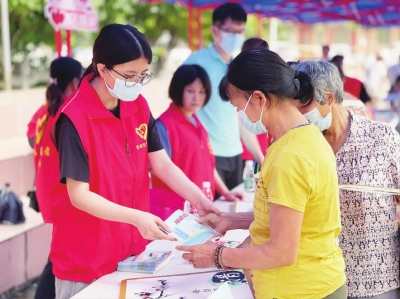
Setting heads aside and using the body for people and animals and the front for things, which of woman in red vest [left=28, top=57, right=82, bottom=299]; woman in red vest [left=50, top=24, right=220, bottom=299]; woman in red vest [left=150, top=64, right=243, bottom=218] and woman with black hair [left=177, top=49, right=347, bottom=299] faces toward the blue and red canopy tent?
woman in red vest [left=28, top=57, right=82, bottom=299]

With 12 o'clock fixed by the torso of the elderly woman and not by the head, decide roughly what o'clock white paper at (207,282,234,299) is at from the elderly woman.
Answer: The white paper is roughly at 10 o'clock from the elderly woman.

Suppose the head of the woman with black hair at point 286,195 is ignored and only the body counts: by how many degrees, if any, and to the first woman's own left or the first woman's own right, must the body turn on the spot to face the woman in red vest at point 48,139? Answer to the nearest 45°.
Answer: approximately 45° to the first woman's own right

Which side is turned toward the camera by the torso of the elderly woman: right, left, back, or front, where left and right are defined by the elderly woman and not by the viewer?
left

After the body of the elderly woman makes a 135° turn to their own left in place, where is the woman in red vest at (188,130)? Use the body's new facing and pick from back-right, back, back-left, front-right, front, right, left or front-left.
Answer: back

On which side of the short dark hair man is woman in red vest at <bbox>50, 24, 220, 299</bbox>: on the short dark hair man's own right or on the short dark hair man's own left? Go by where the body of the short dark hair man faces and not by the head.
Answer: on the short dark hair man's own right

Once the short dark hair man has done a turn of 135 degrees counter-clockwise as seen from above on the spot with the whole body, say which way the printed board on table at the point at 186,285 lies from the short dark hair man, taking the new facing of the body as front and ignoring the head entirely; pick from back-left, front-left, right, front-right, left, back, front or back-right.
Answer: back

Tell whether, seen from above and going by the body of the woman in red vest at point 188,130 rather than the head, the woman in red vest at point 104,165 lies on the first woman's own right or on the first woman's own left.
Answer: on the first woman's own right

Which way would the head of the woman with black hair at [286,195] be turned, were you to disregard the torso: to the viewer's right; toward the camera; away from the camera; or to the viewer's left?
to the viewer's left

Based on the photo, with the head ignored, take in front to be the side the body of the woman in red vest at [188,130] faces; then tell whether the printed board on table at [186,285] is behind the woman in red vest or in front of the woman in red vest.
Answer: in front

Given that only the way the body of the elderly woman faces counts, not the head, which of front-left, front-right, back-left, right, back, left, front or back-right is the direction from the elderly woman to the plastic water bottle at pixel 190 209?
front

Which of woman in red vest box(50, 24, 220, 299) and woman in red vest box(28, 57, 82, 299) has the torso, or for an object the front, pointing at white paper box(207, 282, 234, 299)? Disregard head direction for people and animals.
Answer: woman in red vest box(50, 24, 220, 299)

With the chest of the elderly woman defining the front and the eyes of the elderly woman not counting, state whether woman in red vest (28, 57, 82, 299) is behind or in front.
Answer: in front

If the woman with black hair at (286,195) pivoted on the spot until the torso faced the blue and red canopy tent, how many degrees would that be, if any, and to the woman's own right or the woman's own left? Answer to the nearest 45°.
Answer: approximately 90° to the woman's own right

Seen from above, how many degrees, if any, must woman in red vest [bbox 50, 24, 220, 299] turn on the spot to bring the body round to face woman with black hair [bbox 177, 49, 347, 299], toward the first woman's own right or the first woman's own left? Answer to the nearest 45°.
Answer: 0° — they already face them

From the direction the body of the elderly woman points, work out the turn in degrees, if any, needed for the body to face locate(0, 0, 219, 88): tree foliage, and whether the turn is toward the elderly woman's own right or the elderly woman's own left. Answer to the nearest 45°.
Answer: approximately 45° to the elderly woman's own right

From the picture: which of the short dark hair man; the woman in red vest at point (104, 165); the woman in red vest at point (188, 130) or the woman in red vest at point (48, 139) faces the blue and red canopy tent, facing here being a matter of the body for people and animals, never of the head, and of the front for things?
the woman in red vest at point (48, 139)

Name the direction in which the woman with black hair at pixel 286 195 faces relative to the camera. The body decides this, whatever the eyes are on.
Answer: to the viewer's left
